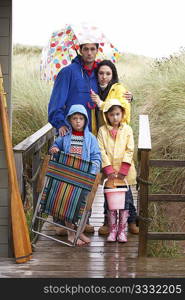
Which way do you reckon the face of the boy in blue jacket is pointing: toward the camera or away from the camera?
toward the camera

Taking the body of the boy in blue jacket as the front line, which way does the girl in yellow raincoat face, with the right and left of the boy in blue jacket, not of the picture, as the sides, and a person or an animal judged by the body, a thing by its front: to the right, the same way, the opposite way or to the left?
the same way

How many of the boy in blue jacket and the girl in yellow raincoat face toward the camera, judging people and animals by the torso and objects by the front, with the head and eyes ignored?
2

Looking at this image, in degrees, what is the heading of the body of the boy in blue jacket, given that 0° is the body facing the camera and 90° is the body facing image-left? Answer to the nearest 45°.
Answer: approximately 0°

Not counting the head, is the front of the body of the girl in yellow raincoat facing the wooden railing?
no

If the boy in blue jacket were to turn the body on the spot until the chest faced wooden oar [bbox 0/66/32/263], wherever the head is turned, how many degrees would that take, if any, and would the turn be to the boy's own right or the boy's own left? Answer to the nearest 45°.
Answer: approximately 45° to the boy's own right

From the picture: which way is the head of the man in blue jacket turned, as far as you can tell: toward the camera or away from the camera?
toward the camera

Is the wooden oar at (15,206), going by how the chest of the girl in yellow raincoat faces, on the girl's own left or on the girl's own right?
on the girl's own right

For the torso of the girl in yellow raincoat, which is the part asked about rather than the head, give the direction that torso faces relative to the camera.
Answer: toward the camera

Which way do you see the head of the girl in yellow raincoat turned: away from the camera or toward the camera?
toward the camera
